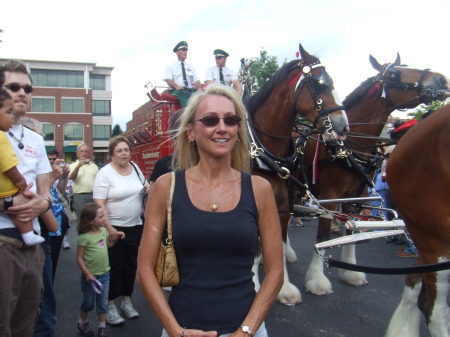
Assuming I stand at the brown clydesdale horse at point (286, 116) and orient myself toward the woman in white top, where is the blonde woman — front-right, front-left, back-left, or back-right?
front-left

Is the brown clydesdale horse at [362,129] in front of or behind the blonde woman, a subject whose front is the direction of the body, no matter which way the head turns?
behind

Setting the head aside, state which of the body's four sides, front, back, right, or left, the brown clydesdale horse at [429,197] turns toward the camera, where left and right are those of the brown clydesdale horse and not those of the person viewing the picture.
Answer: right

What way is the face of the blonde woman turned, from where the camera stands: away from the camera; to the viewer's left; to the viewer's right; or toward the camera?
toward the camera

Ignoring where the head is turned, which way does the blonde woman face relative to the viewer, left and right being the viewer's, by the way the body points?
facing the viewer

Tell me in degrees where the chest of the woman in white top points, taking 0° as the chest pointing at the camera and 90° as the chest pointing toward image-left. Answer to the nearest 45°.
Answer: approximately 315°

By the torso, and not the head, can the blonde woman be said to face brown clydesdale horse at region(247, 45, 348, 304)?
no

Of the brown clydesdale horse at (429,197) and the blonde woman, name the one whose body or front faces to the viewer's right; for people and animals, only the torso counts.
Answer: the brown clydesdale horse

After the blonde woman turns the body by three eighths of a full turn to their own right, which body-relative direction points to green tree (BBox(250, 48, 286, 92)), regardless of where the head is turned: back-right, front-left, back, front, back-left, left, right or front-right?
front-right

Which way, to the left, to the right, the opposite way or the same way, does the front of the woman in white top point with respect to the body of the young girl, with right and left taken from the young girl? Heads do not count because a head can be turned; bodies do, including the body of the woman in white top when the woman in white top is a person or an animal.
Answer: the same way

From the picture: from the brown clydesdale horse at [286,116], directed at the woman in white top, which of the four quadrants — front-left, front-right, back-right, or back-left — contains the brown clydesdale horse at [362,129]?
back-right

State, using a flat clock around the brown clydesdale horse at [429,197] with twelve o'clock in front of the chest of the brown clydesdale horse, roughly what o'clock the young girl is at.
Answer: The young girl is roughly at 6 o'clock from the brown clydesdale horse.

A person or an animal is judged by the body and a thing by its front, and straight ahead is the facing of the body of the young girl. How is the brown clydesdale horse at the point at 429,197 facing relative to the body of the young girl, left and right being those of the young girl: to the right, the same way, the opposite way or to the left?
the same way

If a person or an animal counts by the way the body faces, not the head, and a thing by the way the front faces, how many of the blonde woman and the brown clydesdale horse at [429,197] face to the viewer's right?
1

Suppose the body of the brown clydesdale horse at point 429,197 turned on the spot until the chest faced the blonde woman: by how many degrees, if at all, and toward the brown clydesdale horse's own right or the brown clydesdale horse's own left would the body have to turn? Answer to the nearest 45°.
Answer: approximately 135° to the brown clydesdale horse's own right

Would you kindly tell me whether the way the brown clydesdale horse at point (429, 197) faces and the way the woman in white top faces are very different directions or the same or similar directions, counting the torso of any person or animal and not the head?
same or similar directions

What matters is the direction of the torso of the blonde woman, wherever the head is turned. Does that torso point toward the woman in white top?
no
